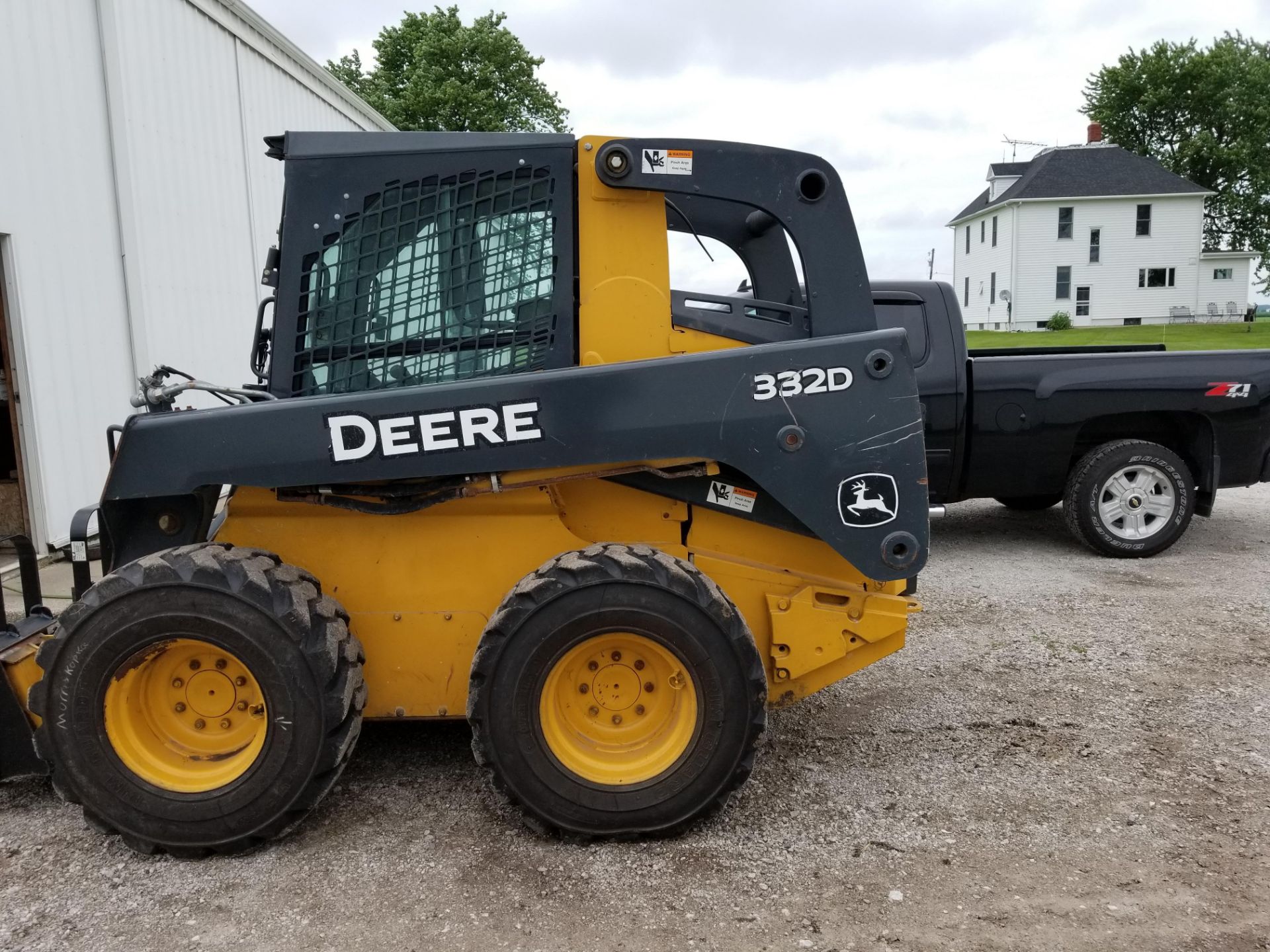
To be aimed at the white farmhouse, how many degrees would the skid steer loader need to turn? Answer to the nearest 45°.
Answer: approximately 135° to its right

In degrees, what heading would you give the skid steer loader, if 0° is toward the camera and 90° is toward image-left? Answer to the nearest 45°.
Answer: approximately 90°

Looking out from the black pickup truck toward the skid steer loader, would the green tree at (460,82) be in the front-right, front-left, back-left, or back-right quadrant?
back-right

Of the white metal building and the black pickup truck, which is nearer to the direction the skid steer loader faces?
the white metal building

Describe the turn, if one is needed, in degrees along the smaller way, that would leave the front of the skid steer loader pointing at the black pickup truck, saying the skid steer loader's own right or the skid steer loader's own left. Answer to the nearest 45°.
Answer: approximately 135° to the skid steer loader's own right

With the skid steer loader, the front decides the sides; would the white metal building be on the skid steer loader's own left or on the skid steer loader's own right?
on the skid steer loader's own right

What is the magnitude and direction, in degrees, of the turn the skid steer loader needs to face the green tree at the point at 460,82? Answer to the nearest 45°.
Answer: approximately 90° to its right
